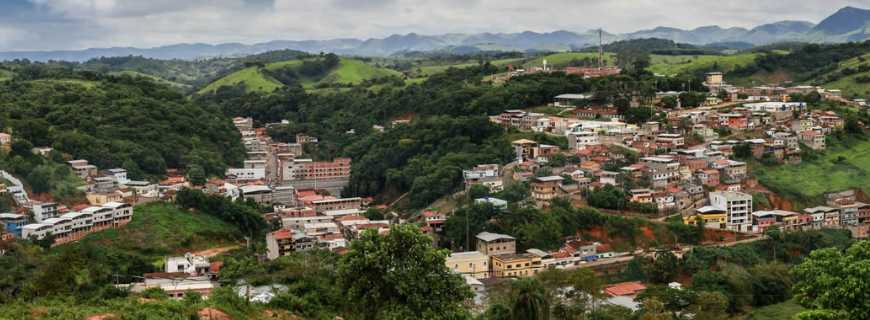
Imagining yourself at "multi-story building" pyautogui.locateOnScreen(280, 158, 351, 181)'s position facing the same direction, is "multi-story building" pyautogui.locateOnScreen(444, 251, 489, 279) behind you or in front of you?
in front

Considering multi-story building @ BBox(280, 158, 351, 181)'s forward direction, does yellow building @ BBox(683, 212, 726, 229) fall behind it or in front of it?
in front

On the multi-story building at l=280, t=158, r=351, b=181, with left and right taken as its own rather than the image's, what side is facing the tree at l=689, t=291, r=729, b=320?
front

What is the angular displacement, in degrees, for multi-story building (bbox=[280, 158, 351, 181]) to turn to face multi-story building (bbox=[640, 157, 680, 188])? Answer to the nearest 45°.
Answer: approximately 45° to its left

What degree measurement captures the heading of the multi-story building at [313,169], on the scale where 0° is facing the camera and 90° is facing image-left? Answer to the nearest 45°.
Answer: approximately 0°

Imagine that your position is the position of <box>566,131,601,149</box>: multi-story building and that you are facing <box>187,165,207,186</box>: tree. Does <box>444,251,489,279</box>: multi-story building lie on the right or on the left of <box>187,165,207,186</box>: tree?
left

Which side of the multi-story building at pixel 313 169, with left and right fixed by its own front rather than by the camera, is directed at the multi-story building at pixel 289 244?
front

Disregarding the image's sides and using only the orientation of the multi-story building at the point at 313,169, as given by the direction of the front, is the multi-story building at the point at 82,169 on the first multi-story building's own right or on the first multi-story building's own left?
on the first multi-story building's own right

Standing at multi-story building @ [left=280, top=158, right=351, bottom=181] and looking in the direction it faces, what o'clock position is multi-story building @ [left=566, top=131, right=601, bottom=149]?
multi-story building @ [left=566, top=131, right=601, bottom=149] is roughly at 10 o'clock from multi-story building @ [left=280, top=158, right=351, bottom=181].

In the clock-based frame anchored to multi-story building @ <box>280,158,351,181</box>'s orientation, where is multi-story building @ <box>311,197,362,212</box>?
multi-story building @ <box>311,197,362,212</box> is roughly at 12 o'clock from multi-story building @ <box>280,158,351,181</box>.

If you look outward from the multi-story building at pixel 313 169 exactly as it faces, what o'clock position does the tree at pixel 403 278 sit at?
The tree is roughly at 12 o'clock from the multi-story building.

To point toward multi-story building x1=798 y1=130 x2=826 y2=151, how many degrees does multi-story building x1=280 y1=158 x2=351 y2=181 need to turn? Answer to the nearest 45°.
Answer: approximately 45° to its left

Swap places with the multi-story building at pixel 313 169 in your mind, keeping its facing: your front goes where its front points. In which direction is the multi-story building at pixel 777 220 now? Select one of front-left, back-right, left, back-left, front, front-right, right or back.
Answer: front-left

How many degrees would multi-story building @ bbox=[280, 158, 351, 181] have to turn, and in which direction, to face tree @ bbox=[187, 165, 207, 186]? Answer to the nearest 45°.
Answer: approximately 45° to its right

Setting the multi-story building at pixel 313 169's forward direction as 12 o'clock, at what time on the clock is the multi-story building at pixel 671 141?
the multi-story building at pixel 671 141 is roughly at 10 o'clock from the multi-story building at pixel 313 169.

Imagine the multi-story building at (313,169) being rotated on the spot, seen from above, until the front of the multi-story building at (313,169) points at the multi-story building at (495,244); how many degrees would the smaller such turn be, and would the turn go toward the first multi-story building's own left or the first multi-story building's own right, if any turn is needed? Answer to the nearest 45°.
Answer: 0° — it already faces it
